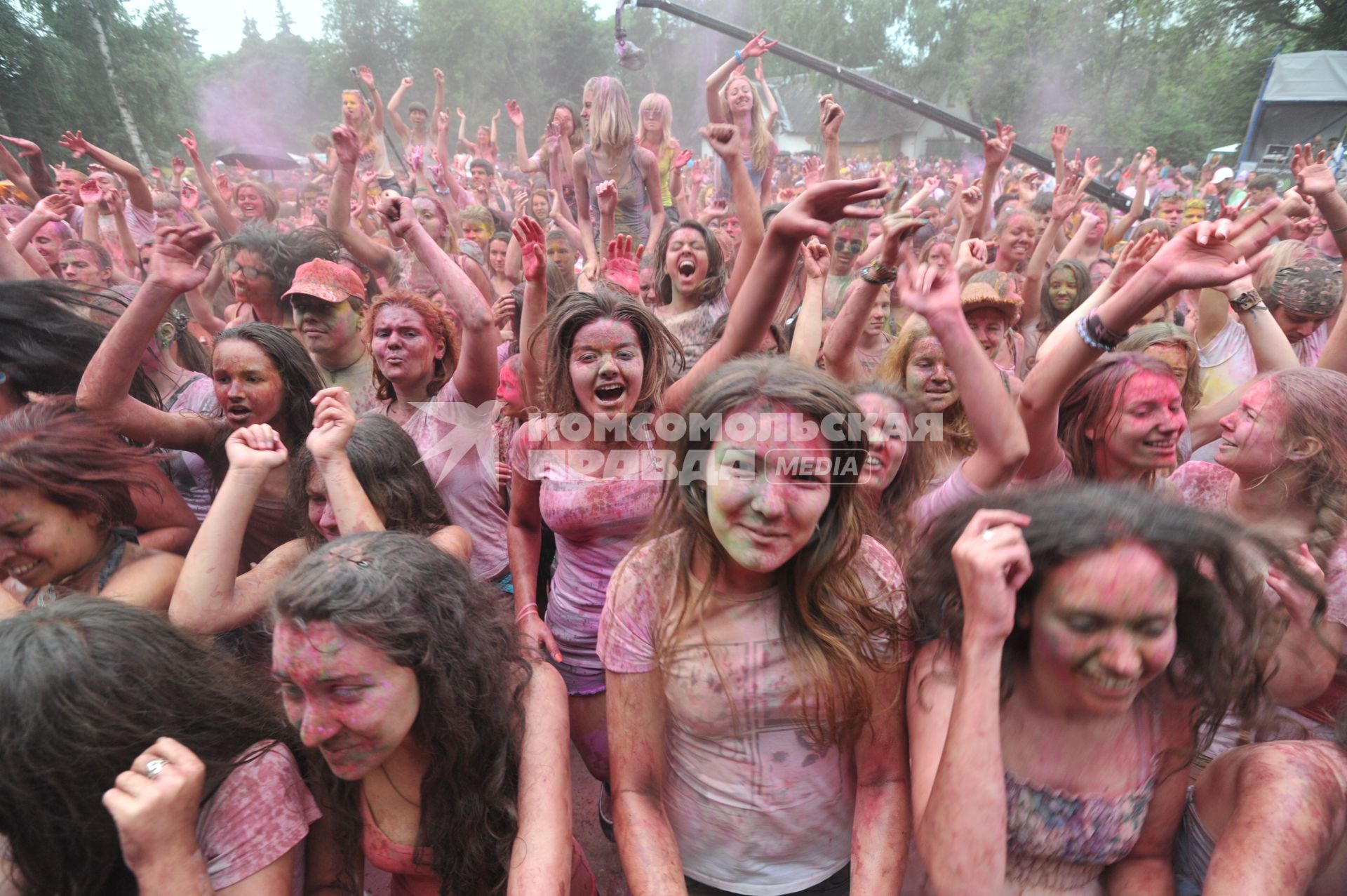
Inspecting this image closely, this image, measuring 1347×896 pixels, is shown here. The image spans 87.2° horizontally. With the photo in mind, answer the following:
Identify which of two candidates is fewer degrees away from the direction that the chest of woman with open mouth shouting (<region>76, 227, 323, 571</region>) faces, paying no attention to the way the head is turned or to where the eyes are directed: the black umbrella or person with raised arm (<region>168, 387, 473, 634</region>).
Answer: the person with raised arm

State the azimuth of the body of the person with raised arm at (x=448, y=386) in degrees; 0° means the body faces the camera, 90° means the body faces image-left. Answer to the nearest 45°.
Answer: approximately 45°

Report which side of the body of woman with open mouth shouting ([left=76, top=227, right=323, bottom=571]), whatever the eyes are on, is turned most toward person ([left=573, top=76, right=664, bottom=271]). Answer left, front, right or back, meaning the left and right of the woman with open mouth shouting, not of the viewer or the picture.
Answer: back

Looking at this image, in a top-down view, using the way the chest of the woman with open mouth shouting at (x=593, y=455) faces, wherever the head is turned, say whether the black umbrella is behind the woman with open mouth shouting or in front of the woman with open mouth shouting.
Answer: behind

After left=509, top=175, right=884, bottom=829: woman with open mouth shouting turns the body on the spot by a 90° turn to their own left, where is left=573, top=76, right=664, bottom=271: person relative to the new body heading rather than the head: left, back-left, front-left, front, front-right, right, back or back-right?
left

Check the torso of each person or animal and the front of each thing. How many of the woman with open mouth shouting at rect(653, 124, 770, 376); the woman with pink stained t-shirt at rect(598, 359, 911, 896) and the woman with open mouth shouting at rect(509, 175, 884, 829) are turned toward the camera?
3

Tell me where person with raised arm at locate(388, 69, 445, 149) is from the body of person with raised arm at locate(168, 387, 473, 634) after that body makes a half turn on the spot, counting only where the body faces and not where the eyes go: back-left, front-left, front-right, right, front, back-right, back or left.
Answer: front-left

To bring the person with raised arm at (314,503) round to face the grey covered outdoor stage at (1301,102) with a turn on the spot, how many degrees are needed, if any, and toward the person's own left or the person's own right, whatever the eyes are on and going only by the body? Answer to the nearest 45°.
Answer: approximately 135° to the person's own left

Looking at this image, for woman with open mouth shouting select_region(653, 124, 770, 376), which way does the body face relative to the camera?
toward the camera

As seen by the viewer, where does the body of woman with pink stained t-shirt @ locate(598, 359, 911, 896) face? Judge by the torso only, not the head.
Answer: toward the camera

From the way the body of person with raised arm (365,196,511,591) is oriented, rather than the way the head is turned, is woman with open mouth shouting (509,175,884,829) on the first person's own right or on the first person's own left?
on the first person's own left
